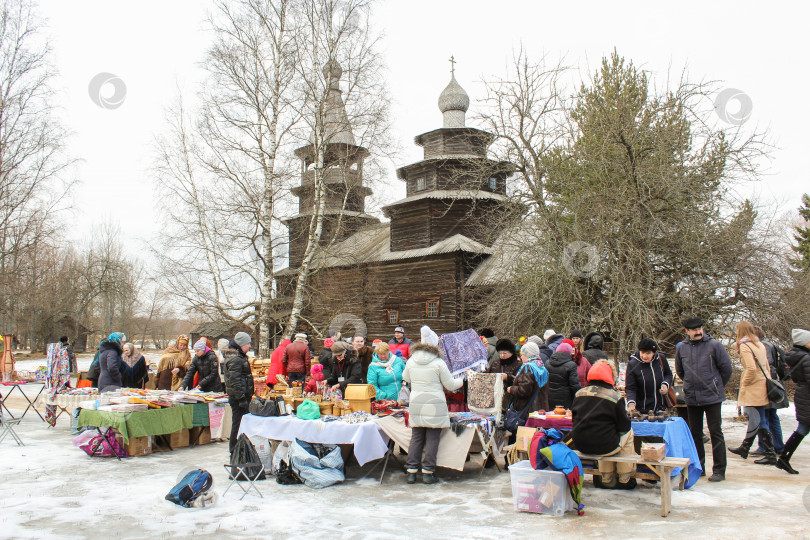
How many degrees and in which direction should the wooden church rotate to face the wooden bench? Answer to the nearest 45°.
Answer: approximately 135° to its left

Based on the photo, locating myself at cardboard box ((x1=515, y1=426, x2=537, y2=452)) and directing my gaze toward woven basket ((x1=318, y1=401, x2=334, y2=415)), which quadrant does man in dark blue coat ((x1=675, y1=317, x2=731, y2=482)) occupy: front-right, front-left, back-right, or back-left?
back-right

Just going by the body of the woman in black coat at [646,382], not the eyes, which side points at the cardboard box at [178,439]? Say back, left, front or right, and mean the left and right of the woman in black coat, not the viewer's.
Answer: right

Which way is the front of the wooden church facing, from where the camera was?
facing away from the viewer and to the left of the viewer

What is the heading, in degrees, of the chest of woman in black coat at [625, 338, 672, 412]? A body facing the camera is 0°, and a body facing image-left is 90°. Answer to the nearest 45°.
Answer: approximately 0°

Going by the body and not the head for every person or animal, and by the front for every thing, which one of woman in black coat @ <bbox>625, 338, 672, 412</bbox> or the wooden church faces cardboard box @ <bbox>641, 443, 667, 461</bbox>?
the woman in black coat
